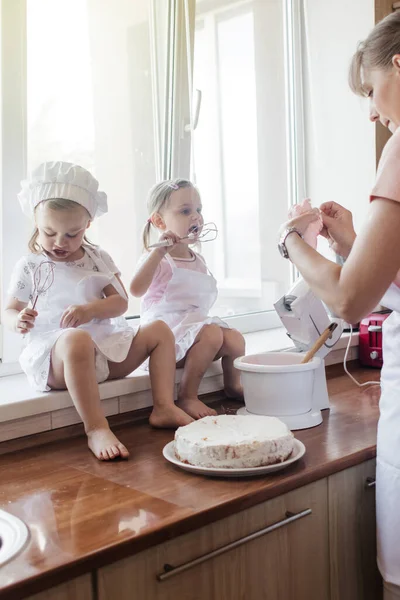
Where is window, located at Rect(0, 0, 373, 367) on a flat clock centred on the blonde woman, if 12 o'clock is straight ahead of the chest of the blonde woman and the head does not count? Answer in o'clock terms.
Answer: The window is roughly at 2 o'clock from the blonde woman.

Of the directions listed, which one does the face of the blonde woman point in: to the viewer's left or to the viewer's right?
to the viewer's left

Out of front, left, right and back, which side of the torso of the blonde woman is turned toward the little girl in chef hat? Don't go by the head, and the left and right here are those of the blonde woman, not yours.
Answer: front

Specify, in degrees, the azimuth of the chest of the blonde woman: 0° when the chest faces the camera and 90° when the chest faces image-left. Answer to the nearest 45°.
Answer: approximately 90°

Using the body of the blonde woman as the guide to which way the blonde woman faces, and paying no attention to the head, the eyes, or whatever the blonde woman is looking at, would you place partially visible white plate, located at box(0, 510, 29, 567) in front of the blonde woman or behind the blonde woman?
in front

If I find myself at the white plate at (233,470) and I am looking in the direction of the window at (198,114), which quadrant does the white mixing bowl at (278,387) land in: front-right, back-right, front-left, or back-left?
front-right

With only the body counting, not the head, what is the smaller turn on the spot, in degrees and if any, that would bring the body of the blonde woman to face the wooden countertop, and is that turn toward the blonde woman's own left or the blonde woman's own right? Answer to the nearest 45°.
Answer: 0° — they already face it
